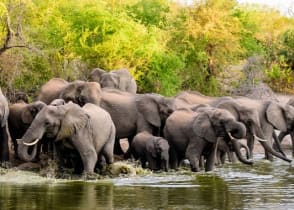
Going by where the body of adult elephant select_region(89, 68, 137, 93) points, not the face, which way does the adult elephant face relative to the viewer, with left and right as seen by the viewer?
facing to the left of the viewer

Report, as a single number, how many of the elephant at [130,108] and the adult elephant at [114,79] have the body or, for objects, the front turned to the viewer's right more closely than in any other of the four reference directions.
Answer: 1

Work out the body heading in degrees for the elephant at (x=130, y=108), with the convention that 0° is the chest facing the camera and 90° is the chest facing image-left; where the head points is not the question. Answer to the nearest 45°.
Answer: approximately 270°
